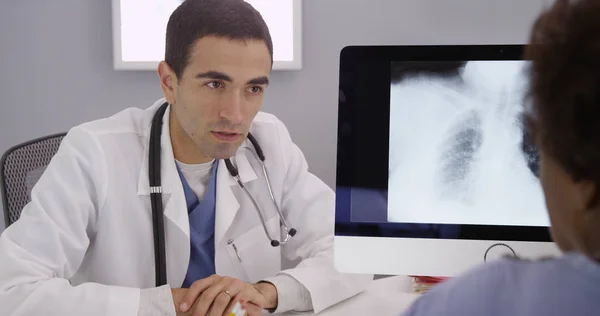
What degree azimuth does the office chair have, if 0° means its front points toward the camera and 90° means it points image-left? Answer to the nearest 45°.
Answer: approximately 315°

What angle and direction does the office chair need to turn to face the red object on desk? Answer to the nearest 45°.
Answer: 0° — it already faces it
